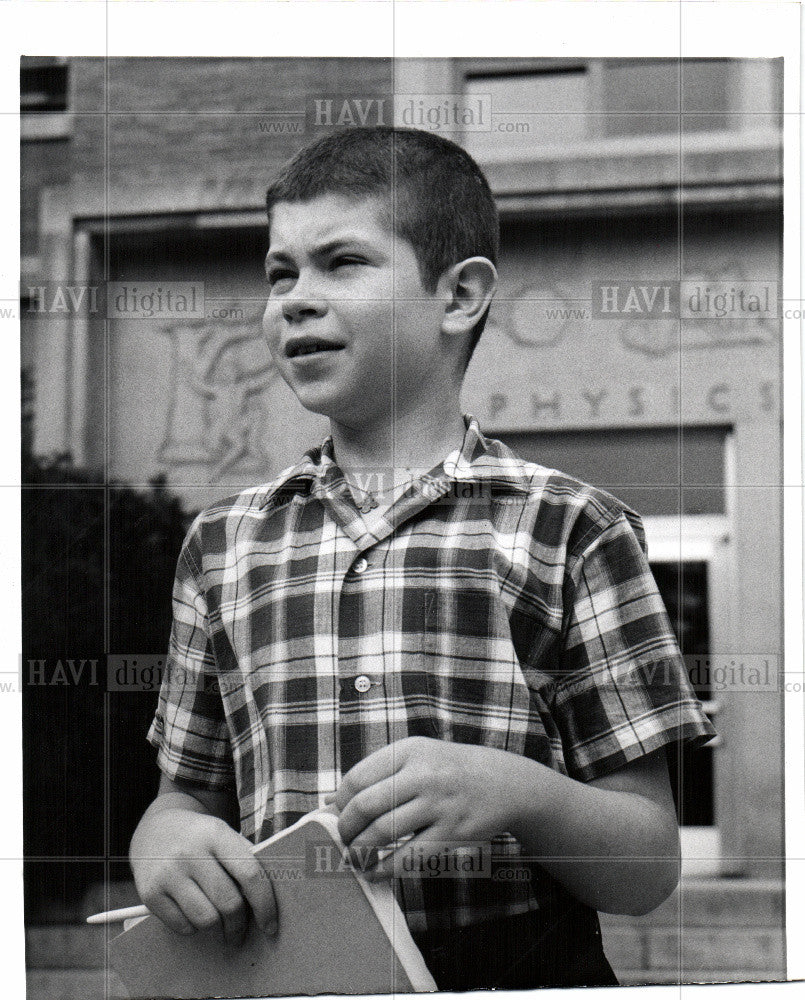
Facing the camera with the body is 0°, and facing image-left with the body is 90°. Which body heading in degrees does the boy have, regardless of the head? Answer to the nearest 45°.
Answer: approximately 45°

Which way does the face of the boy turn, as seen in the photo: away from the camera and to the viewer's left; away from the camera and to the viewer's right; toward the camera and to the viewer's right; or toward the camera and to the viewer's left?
toward the camera and to the viewer's left
